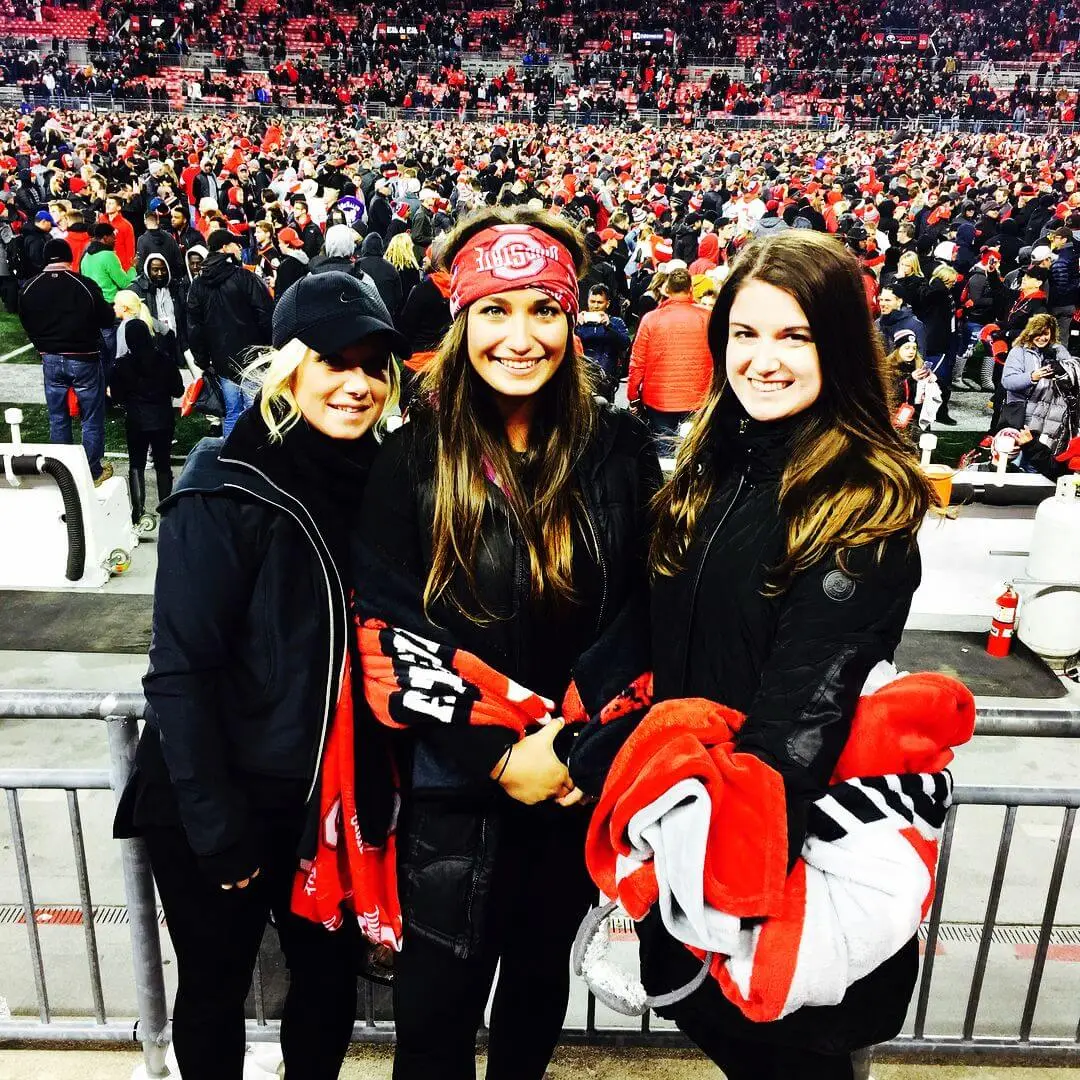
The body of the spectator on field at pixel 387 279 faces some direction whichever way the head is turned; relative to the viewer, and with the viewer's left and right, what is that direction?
facing away from the viewer

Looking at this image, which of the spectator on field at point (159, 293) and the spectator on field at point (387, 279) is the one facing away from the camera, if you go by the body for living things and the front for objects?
the spectator on field at point (387, 279)

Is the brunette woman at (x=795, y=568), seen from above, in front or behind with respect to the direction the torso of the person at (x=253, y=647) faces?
in front

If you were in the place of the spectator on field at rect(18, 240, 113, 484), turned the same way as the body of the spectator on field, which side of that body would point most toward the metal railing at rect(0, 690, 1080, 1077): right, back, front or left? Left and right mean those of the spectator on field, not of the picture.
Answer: back

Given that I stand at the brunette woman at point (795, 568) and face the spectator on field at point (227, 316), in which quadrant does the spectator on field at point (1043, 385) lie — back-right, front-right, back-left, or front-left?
front-right

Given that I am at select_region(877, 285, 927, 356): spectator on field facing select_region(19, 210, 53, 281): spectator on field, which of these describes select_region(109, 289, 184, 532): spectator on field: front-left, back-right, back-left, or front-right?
front-left

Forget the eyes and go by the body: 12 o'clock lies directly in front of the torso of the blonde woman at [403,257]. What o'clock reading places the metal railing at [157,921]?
The metal railing is roughly at 6 o'clock from the blonde woman.

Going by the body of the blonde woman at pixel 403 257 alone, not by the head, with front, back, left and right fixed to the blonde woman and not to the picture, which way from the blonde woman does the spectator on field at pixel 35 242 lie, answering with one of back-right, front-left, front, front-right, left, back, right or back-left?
front-left

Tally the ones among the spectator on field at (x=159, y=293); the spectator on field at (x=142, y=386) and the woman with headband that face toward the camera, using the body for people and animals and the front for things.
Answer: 2

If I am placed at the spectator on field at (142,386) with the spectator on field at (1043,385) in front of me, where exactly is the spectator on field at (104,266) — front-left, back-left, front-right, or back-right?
back-left

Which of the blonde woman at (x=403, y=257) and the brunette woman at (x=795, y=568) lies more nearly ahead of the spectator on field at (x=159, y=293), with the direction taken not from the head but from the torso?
the brunette woman

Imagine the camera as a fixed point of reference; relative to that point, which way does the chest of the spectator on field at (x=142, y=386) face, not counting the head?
away from the camera

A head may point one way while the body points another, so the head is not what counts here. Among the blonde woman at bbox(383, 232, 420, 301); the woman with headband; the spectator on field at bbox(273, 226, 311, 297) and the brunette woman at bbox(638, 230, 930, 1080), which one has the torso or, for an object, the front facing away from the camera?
the blonde woman

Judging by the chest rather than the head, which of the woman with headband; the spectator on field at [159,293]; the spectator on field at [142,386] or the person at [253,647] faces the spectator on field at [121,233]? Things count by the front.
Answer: the spectator on field at [142,386]

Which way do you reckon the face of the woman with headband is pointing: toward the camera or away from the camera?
toward the camera
